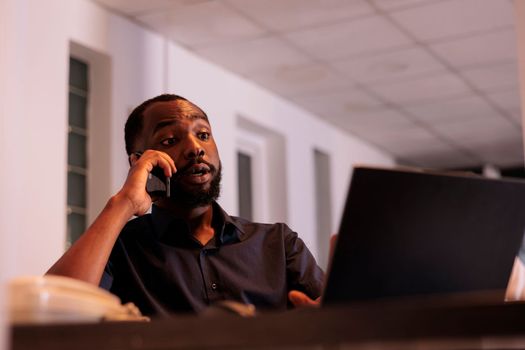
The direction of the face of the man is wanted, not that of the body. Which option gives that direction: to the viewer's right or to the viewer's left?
to the viewer's right

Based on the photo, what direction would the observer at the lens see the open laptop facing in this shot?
facing away from the viewer and to the left of the viewer

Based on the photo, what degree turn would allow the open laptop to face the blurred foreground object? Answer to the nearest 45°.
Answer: approximately 90° to its left

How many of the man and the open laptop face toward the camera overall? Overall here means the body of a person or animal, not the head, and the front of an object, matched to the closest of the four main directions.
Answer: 1

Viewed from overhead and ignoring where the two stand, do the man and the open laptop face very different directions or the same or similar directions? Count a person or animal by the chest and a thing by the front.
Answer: very different directions

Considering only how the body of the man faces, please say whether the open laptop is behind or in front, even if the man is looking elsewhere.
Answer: in front

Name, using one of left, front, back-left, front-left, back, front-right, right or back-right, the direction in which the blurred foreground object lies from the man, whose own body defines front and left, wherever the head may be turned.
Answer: front

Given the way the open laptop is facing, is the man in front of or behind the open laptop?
in front

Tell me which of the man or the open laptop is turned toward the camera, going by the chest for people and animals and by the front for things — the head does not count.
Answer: the man

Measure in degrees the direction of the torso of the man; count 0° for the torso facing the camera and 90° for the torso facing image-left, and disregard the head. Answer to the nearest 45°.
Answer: approximately 0°
